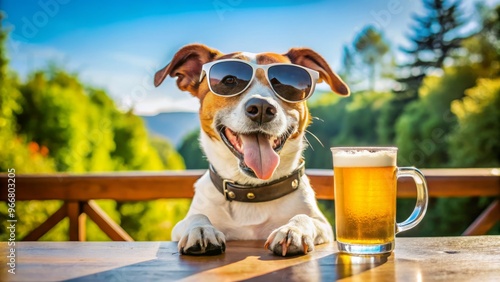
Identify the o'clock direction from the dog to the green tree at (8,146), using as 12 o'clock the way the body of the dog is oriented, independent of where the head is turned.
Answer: The green tree is roughly at 5 o'clock from the dog.

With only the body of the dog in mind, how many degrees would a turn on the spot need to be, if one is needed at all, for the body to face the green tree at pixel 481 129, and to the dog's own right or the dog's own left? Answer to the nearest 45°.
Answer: approximately 135° to the dog's own left

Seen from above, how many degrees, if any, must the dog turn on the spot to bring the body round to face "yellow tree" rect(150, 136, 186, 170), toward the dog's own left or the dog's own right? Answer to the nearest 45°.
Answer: approximately 180°

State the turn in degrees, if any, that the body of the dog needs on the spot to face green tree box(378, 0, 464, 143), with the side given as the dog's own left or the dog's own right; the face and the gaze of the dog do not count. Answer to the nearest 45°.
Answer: approximately 180°

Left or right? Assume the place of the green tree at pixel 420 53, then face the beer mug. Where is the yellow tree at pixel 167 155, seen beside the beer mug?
right

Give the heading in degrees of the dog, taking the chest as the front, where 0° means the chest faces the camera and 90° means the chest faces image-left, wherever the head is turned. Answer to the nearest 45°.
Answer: approximately 0°
